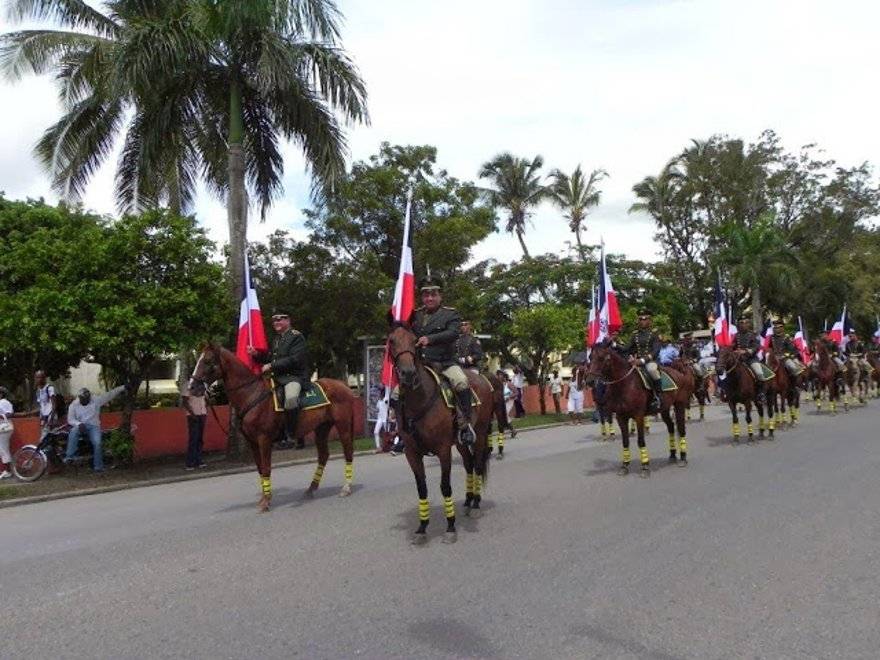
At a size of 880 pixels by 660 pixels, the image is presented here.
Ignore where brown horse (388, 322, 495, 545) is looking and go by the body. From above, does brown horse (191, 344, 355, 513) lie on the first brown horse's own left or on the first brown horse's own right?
on the first brown horse's own right

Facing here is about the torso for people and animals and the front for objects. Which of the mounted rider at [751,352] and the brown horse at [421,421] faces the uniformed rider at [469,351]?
the mounted rider

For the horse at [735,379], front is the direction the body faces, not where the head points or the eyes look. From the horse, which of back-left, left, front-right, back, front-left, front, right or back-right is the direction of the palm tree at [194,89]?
front-right

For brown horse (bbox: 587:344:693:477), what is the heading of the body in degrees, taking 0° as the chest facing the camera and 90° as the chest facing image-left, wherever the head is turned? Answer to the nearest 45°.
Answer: approximately 45°

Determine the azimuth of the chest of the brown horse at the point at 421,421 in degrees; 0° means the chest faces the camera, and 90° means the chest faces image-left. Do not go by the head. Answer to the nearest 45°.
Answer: approximately 45°

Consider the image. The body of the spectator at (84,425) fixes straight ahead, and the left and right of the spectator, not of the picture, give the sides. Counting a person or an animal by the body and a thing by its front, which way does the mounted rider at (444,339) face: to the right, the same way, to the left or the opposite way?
to the right

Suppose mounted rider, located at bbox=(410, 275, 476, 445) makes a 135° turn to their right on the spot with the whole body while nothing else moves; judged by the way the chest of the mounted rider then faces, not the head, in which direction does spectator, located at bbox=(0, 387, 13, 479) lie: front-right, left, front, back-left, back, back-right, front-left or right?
front-left

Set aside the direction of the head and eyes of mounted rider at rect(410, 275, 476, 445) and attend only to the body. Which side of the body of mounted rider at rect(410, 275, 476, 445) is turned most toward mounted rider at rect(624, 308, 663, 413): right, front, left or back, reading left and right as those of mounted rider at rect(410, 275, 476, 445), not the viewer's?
back

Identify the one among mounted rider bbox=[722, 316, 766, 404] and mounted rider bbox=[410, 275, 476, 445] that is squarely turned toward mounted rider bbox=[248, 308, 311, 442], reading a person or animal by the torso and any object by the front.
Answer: mounted rider bbox=[722, 316, 766, 404]

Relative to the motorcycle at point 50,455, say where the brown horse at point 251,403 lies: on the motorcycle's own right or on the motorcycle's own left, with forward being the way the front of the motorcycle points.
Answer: on the motorcycle's own left

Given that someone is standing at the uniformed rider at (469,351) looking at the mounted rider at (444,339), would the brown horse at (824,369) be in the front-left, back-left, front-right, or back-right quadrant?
back-left

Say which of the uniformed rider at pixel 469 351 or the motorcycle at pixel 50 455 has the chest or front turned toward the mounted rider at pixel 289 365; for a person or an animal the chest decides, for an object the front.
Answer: the uniformed rider

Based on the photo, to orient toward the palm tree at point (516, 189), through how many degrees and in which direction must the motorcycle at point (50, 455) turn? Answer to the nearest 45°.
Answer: approximately 135° to its right

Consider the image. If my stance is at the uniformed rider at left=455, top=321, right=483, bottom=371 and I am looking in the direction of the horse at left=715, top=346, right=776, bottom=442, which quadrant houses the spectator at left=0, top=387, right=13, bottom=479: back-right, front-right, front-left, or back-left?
back-left
